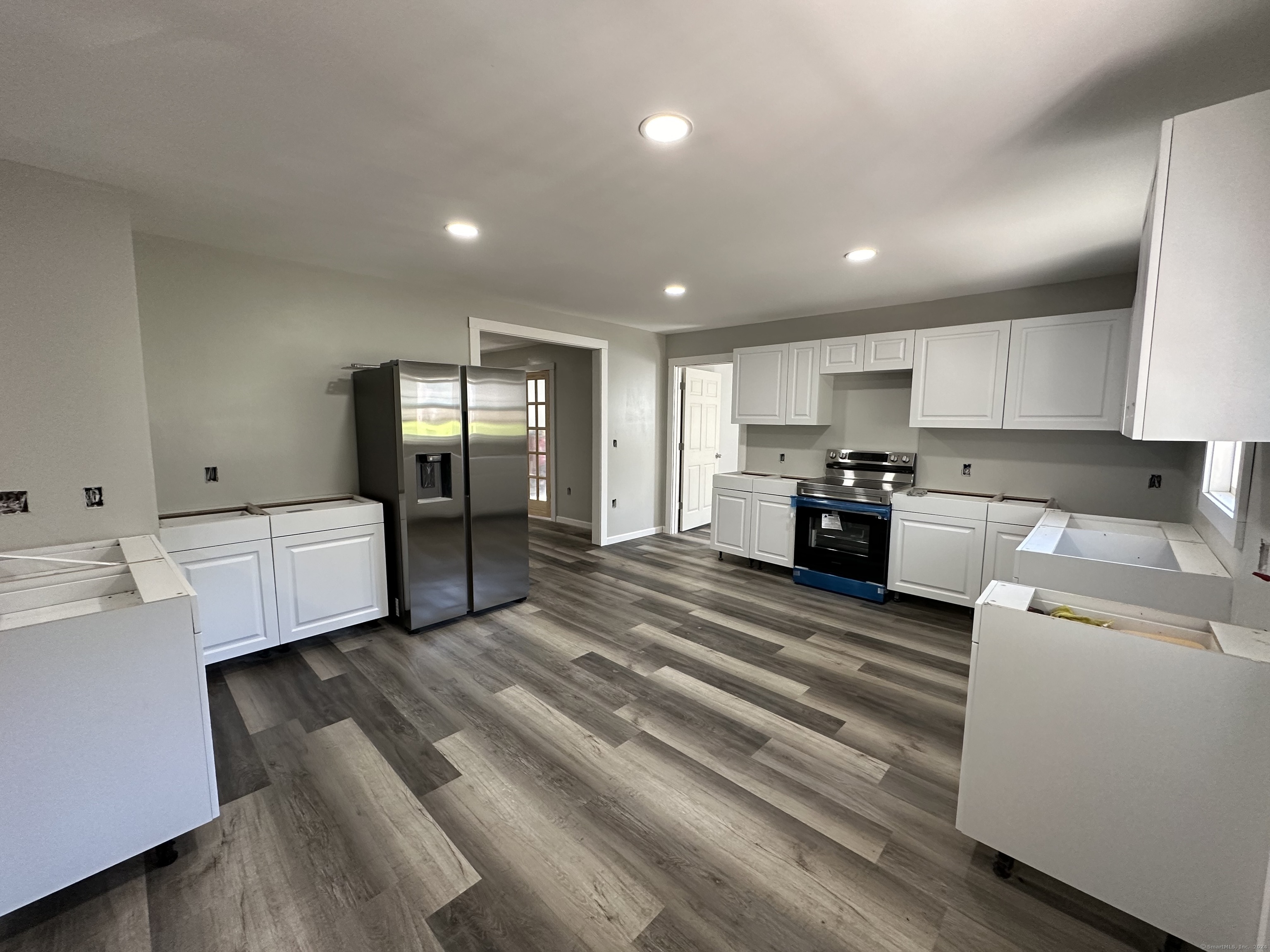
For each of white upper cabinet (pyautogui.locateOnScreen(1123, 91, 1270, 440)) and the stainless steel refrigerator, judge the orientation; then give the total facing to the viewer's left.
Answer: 1

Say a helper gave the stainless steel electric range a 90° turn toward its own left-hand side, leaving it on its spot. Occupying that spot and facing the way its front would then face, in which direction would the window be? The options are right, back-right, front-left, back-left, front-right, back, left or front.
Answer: front

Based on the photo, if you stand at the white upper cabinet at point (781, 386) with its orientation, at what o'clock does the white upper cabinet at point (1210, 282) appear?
the white upper cabinet at point (1210, 282) is roughly at 10 o'clock from the white upper cabinet at point (781, 386).

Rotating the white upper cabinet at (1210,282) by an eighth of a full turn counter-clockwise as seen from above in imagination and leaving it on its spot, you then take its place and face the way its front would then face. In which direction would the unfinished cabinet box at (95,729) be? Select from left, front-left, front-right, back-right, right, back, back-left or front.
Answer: front

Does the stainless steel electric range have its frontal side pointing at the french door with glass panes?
no

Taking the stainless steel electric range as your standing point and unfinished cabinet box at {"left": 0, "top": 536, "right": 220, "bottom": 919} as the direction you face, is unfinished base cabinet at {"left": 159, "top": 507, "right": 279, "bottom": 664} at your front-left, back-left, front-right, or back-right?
front-right

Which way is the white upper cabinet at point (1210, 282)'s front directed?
to the viewer's left

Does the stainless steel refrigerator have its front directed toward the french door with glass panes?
no

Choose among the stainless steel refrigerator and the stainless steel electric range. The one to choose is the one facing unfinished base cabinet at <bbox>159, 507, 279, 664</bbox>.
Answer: the stainless steel electric range

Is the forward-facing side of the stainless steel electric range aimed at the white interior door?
no

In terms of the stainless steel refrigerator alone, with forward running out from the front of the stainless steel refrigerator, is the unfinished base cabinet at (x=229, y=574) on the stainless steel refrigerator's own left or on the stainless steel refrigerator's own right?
on the stainless steel refrigerator's own right

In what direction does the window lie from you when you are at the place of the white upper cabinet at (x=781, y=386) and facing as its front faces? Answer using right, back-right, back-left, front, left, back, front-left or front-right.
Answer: left

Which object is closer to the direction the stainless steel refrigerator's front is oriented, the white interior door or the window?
the window

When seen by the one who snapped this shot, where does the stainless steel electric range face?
facing the viewer and to the left of the viewer

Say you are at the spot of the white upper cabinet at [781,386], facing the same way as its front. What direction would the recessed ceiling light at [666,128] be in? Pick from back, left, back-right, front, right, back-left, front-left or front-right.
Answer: front-left

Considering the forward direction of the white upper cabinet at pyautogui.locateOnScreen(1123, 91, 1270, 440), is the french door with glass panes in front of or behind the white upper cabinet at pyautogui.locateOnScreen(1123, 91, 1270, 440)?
in front

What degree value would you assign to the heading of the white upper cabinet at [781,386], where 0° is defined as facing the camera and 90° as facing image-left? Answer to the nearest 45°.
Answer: approximately 45°

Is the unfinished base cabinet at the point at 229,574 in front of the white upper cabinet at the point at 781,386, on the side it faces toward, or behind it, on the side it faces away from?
in front
